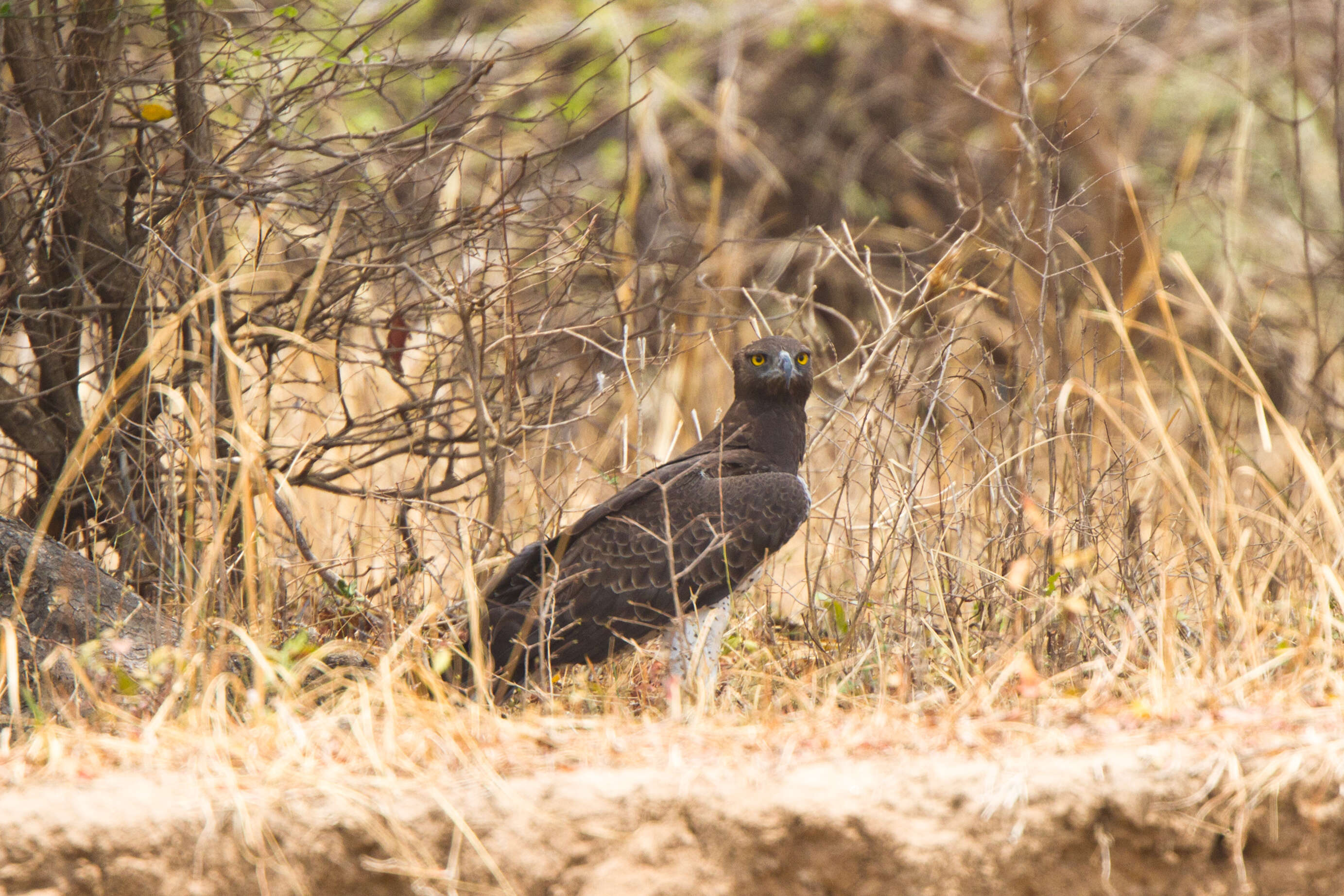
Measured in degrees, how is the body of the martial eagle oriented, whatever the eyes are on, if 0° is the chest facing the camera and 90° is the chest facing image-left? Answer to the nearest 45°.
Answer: approximately 270°

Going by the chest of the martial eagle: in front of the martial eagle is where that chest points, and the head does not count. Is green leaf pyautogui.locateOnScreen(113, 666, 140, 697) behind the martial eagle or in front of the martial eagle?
behind
